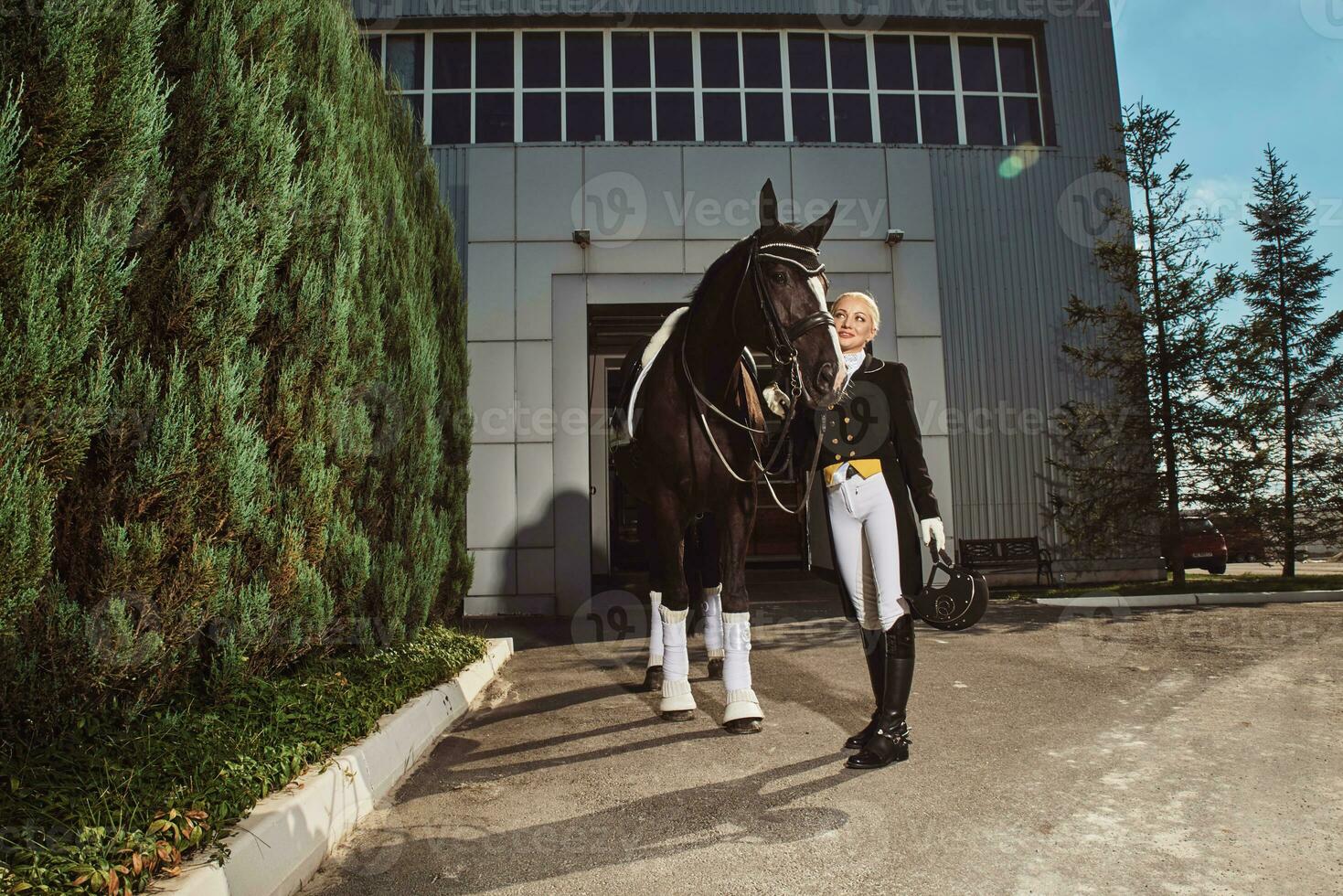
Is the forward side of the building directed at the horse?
yes

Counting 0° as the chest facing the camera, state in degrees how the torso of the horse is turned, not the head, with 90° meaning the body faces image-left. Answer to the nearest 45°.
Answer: approximately 0°

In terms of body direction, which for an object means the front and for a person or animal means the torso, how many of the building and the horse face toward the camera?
2

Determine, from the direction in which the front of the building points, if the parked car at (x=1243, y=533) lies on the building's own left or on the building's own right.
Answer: on the building's own left

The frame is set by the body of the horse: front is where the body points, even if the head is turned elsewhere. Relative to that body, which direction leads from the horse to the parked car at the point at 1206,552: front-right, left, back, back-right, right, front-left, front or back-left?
back-left

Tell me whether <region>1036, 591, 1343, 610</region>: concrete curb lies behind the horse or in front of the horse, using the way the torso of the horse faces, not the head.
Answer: behind

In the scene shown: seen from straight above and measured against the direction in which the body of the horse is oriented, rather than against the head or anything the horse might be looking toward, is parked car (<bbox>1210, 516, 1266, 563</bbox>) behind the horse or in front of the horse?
behind

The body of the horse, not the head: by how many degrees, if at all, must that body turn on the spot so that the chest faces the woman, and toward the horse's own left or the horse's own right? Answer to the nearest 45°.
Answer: approximately 45° to the horse's own left

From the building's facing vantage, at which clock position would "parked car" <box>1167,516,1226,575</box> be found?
The parked car is roughly at 8 o'clock from the building.
